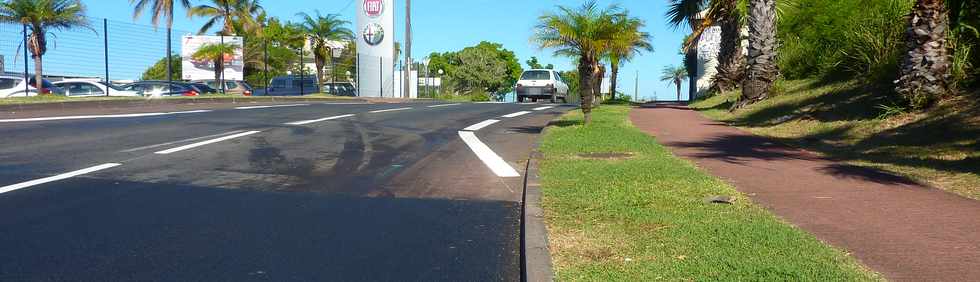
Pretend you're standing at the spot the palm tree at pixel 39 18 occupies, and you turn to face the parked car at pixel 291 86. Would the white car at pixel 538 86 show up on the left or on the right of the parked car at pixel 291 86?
right

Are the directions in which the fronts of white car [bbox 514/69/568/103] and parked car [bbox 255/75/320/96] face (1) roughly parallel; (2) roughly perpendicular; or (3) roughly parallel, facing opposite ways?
roughly perpendicular

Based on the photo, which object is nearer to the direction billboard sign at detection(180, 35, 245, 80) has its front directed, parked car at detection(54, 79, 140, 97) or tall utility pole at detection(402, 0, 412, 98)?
the parked car

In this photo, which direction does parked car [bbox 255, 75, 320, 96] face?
to the viewer's left

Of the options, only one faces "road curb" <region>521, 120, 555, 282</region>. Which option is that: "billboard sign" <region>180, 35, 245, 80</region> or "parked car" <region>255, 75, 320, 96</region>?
the billboard sign

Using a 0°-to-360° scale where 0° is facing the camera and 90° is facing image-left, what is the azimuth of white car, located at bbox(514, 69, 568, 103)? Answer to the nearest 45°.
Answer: approximately 180°

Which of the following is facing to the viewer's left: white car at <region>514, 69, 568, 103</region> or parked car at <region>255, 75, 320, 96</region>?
the parked car
